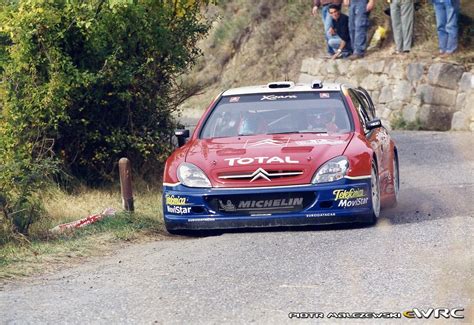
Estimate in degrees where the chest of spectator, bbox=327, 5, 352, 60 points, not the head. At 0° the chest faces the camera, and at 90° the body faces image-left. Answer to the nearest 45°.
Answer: approximately 45°

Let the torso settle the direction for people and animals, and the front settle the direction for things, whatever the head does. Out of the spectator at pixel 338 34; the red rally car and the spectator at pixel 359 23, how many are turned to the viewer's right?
0

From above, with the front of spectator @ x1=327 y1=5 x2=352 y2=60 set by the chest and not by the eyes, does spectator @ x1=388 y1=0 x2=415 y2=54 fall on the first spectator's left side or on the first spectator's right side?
on the first spectator's left side

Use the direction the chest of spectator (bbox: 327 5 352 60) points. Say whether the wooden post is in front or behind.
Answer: in front

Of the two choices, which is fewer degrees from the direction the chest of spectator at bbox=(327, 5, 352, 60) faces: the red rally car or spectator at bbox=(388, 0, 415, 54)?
the red rally car

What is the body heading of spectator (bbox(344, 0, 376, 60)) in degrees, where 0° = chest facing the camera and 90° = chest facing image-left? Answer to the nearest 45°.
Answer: approximately 45°

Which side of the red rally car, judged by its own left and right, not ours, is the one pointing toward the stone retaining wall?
back

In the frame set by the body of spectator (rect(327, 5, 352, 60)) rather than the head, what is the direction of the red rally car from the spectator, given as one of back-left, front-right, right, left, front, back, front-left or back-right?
front-left

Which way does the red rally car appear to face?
toward the camera

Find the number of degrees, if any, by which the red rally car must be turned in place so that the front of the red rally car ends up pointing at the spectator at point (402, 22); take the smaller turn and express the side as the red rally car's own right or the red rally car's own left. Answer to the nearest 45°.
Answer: approximately 180°
